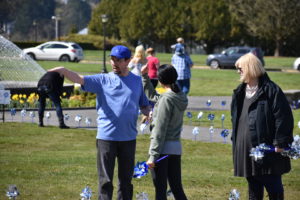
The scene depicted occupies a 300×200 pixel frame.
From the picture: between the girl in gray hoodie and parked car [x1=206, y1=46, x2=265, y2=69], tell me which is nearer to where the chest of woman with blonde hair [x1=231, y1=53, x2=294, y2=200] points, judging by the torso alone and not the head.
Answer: the girl in gray hoodie

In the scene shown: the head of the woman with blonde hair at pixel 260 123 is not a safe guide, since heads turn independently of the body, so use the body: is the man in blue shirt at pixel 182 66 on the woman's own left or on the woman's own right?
on the woman's own right

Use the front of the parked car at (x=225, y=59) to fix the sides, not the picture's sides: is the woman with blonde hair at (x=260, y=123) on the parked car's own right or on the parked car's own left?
on the parked car's own left

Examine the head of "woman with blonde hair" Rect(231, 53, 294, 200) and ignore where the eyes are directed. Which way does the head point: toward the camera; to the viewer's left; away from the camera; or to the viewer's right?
to the viewer's left

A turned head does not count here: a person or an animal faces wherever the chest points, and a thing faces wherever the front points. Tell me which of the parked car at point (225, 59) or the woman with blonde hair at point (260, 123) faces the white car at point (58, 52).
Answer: the parked car

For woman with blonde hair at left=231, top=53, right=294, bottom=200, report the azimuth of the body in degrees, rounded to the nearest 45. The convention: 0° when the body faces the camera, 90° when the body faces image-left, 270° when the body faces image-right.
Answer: approximately 45°

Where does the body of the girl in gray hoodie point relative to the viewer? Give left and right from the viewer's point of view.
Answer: facing away from the viewer and to the left of the viewer

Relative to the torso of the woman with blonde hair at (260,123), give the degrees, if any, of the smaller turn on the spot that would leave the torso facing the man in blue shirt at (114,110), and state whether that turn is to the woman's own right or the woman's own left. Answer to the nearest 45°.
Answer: approximately 45° to the woman's own right

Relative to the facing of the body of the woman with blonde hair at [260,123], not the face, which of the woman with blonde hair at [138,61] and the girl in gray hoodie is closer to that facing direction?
the girl in gray hoodie

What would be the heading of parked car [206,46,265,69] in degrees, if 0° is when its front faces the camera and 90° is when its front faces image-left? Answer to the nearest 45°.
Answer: approximately 90°

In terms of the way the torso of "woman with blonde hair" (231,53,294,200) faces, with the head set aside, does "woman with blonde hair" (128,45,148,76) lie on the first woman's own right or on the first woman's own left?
on the first woman's own right

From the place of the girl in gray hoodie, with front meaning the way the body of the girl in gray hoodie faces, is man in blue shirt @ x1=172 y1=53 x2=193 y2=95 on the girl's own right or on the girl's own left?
on the girl's own right
